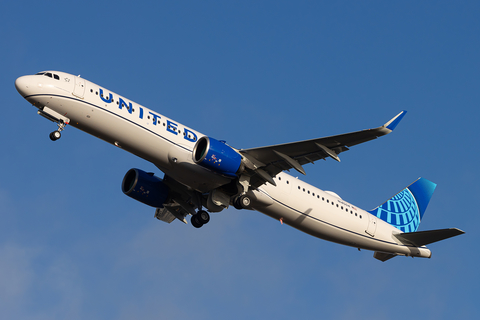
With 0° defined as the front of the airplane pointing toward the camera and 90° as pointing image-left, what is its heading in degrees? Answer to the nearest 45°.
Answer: approximately 45°
